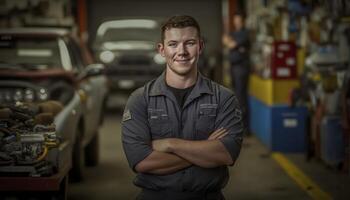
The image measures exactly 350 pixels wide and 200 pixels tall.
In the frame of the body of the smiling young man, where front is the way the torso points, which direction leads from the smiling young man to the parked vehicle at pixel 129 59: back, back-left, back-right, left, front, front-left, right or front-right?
back

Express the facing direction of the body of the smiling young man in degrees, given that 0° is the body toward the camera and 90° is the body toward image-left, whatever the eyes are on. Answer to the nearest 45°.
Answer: approximately 0°

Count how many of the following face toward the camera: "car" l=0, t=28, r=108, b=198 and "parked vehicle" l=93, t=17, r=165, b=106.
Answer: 2

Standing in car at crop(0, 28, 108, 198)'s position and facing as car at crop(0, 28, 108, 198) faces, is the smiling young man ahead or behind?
ahead

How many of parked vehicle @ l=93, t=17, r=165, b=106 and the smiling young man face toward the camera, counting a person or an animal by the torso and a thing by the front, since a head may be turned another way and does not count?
2

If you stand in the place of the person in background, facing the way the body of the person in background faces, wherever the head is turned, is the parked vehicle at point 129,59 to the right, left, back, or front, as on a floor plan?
right

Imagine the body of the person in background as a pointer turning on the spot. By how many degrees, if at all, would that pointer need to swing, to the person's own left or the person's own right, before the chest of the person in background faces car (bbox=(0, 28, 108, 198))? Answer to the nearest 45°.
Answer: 0° — they already face it

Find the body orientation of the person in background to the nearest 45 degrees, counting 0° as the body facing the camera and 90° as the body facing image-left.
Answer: approximately 45°
